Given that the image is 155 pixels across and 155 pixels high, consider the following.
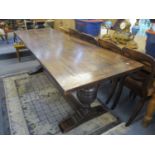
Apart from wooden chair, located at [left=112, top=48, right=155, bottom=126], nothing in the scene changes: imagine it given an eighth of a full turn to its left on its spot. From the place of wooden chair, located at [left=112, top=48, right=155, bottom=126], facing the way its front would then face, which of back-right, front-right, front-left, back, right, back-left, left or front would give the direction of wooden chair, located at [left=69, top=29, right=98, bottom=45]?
back-right

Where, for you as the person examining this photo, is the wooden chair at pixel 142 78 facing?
facing the viewer and to the left of the viewer

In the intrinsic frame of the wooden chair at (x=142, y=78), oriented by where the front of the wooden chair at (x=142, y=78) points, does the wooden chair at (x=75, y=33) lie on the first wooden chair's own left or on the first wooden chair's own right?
on the first wooden chair's own right
